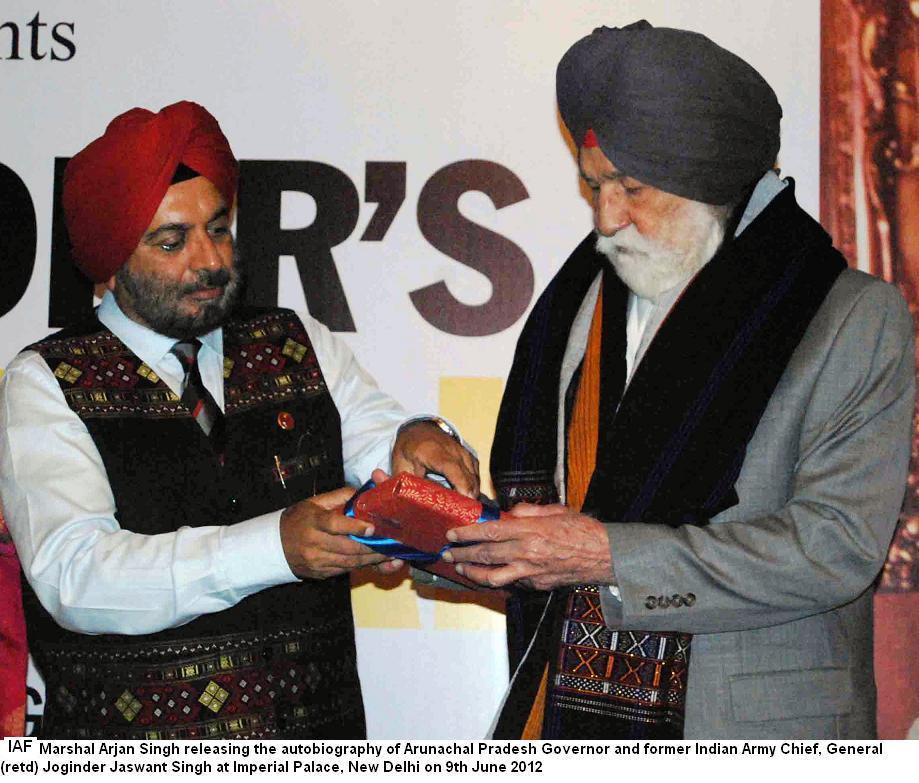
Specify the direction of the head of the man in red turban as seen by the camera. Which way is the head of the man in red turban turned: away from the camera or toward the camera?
toward the camera

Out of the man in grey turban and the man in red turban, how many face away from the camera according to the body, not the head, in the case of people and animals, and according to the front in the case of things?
0

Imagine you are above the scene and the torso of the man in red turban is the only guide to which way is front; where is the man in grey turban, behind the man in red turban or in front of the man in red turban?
in front

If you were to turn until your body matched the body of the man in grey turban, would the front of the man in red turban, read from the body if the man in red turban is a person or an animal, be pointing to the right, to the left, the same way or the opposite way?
to the left

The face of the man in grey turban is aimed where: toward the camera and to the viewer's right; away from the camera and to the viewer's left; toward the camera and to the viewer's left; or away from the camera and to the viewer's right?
toward the camera and to the viewer's left

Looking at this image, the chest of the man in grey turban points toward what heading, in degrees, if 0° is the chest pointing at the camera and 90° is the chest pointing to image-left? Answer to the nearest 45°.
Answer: approximately 45°
